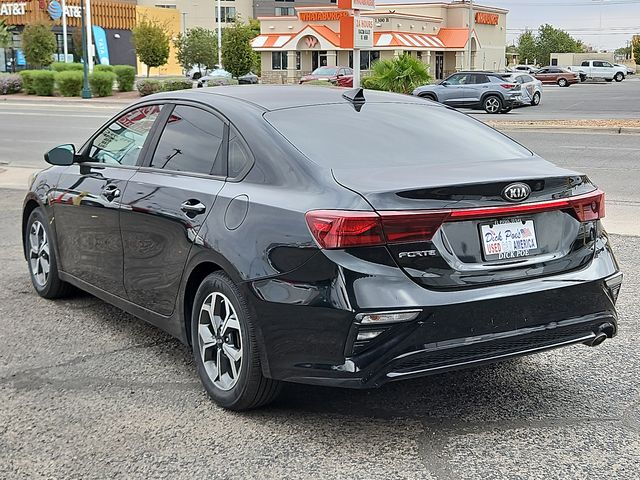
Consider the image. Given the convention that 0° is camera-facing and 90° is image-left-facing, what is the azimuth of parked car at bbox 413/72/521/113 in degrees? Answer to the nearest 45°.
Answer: approximately 135°

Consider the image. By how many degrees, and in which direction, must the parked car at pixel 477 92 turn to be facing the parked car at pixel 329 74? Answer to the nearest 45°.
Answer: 0° — it already faces it

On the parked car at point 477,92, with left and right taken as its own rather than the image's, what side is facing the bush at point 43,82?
front

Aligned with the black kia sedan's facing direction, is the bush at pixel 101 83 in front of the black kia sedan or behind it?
in front

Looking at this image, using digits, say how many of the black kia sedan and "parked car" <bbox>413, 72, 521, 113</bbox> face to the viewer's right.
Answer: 0

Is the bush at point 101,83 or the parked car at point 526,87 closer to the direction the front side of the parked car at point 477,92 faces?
the bush

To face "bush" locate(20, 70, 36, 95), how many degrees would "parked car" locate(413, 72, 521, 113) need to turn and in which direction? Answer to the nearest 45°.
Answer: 0° — it already faces it

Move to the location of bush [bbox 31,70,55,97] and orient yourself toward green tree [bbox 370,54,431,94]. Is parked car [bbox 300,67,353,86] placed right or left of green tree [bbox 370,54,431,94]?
left

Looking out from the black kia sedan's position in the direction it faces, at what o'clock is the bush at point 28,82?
The bush is roughly at 1 o'clock from the black kia sedan.

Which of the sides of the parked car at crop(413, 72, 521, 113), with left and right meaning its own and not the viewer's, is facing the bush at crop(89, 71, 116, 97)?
front

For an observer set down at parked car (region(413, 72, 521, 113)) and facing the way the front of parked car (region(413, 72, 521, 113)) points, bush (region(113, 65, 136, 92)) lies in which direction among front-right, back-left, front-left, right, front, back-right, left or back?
front

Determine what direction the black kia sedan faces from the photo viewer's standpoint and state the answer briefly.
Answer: facing away from the viewer and to the left of the viewer
